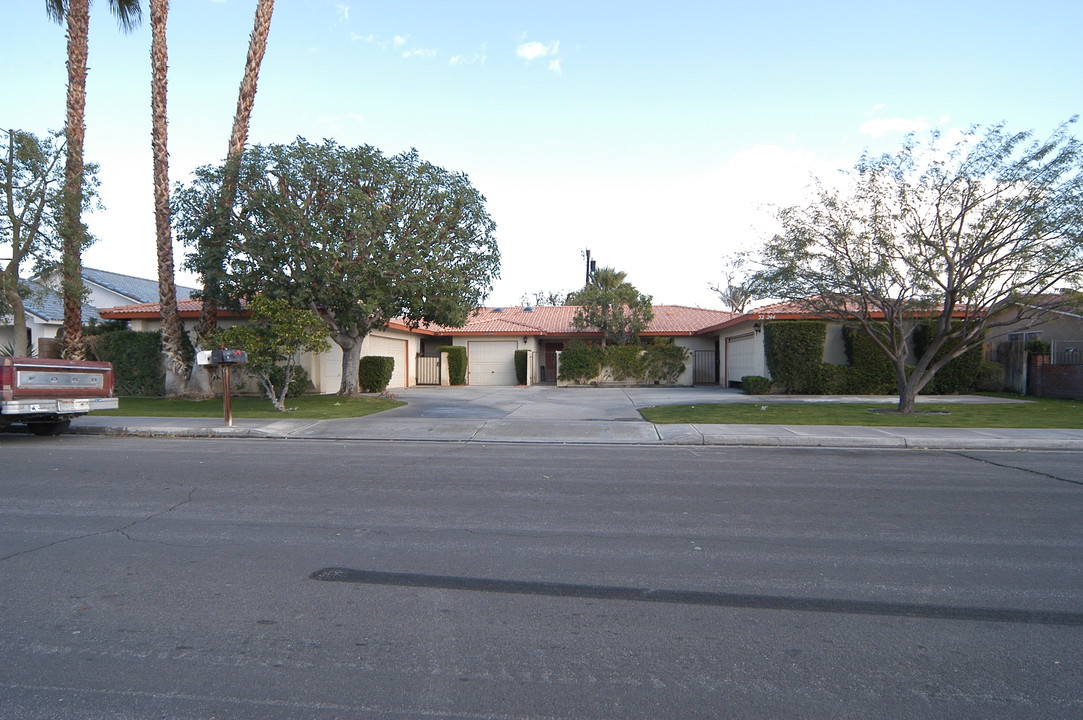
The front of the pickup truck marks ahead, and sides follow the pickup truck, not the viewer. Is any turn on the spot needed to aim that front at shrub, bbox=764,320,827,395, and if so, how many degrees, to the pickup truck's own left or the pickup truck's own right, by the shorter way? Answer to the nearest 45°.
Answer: approximately 135° to the pickup truck's own right

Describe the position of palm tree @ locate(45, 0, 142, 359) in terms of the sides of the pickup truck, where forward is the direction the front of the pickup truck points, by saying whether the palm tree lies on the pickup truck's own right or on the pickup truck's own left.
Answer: on the pickup truck's own right

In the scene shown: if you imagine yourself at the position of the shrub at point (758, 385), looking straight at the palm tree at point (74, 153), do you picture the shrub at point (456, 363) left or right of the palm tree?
right

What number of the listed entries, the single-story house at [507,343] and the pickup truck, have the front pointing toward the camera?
1

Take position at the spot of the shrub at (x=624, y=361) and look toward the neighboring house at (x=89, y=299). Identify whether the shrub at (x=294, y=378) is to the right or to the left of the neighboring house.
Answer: left

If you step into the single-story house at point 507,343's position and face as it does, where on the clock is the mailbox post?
The mailbox post is roughly at 1 o'clock from the single-story house.

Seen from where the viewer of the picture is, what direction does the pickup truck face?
facing away from the viewer and to the left of the viewer

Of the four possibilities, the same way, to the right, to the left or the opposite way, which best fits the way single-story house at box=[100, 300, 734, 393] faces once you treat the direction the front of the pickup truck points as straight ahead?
to the left

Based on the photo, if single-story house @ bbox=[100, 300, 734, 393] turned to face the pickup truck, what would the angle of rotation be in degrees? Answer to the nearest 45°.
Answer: approximately 45° to its right

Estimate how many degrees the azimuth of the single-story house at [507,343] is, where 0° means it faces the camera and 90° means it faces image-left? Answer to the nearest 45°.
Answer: approximately 0°
